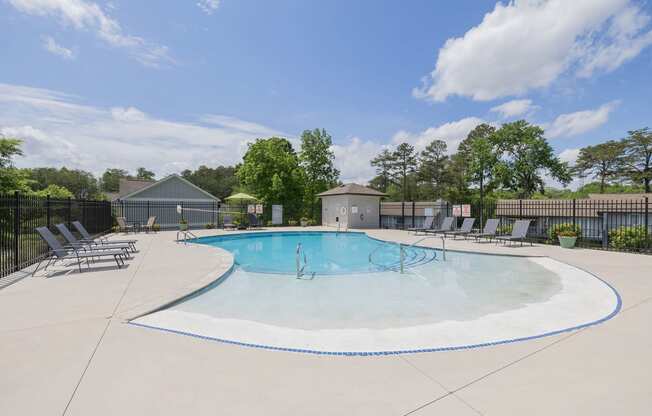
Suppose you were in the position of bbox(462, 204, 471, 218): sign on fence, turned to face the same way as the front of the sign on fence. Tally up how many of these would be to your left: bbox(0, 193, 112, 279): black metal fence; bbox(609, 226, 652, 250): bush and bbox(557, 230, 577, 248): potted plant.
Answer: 2

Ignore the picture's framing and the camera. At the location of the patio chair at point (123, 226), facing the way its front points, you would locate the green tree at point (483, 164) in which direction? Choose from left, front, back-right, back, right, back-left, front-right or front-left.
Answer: front-left

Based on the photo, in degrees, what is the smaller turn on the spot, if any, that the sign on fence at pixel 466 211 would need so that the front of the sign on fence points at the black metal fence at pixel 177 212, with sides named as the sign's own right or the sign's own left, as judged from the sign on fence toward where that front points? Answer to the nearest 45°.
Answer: approximately 90° to the sign's own right

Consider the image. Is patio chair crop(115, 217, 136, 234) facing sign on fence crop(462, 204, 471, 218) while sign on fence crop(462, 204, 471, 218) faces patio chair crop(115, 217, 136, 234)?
no

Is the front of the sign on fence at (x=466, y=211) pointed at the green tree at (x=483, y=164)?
no

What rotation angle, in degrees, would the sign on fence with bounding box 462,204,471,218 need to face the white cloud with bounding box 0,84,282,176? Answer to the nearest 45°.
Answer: approximately 90° to its right

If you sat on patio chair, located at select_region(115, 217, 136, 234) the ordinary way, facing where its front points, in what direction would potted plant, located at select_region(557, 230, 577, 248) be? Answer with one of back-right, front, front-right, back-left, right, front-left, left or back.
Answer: front

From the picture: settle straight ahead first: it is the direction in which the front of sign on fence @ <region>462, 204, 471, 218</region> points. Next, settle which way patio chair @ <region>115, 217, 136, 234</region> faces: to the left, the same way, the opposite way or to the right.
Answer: to the left

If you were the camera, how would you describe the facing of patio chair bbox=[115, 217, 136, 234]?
facing the viewer and to the right of the viewer

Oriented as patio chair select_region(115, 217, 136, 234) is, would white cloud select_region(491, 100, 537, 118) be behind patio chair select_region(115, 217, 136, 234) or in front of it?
in front

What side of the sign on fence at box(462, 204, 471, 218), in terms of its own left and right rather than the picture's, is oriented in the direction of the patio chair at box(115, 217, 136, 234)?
right

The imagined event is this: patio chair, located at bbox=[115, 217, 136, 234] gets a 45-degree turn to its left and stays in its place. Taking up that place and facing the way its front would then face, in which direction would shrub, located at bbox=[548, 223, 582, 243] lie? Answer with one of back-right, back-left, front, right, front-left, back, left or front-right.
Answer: front-right

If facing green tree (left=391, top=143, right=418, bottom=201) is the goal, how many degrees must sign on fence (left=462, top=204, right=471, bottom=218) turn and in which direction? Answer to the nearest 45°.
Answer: approximately 180°

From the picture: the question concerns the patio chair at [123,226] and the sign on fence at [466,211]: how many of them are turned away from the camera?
0

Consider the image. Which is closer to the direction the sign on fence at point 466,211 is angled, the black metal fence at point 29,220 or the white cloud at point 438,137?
the black metal fence

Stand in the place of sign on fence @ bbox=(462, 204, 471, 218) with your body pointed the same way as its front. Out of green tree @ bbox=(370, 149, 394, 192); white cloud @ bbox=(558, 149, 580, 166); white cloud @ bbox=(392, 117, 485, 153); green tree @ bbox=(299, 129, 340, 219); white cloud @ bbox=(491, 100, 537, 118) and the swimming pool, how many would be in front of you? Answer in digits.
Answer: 1

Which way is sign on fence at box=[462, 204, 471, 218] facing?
toward the camera

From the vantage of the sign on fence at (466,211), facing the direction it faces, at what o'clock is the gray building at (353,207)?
The gray building is roughly at 4 o'clock from the sign on fence.
